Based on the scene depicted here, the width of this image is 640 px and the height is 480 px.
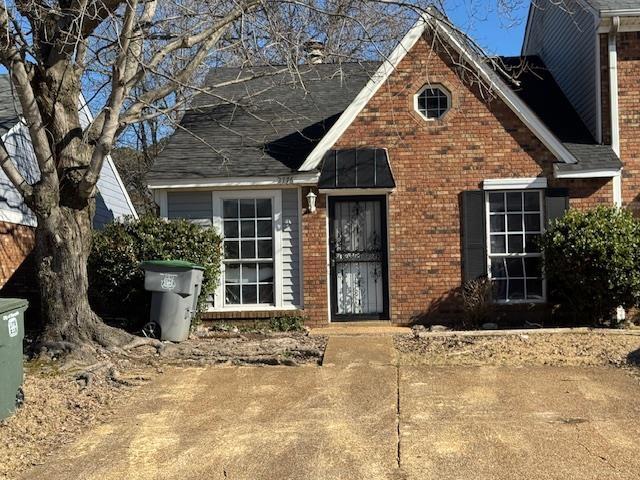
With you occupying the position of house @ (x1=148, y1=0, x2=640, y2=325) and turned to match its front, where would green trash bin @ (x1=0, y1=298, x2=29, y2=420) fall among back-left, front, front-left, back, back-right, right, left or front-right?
front-right

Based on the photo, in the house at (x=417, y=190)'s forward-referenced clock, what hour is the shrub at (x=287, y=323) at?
The shrub is roughly at 1 o'clock from the house.

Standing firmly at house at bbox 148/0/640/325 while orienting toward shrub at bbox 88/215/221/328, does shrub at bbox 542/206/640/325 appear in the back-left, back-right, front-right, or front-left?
back-left

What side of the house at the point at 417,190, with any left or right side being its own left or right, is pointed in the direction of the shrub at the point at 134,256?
right

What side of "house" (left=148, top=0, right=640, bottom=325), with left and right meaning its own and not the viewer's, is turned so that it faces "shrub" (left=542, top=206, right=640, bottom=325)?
left

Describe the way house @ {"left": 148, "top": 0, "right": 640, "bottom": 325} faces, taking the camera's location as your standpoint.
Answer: facing the viewer

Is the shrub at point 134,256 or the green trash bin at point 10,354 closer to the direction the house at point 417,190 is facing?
the green trash bin

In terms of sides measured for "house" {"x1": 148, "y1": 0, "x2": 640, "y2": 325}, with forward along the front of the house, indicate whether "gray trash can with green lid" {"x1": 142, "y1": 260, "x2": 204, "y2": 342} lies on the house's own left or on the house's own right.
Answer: on the house's own right

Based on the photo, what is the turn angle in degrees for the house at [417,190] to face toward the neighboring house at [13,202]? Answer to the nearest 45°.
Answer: approximately 90° to its right
